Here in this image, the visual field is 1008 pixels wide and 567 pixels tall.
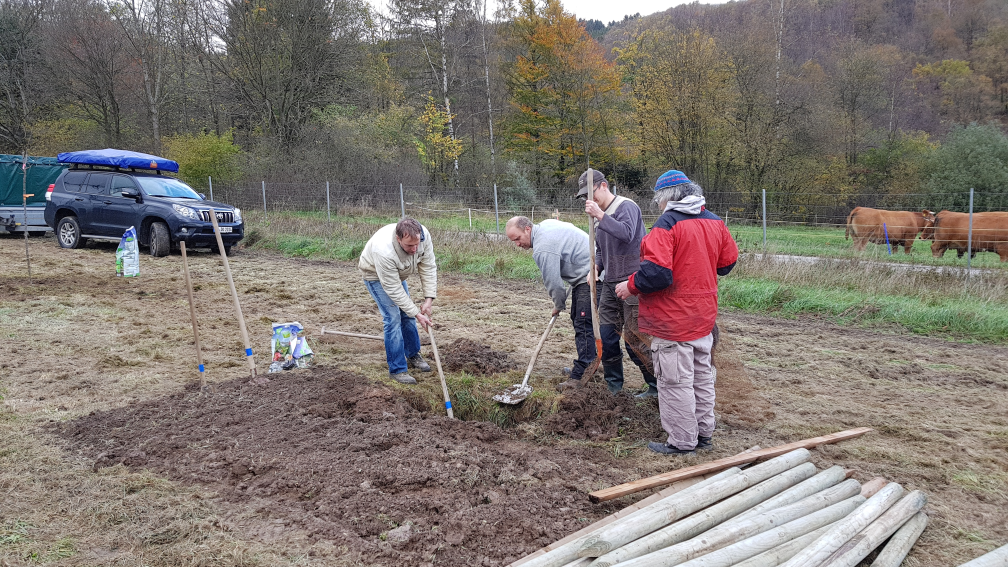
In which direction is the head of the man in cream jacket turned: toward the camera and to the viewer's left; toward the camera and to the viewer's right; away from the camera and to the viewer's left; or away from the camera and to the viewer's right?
toward the camera and to the viewer's right

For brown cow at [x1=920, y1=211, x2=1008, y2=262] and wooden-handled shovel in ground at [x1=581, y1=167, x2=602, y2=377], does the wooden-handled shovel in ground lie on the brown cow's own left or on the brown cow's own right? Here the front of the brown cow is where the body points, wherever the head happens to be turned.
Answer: on the brown cow's own left

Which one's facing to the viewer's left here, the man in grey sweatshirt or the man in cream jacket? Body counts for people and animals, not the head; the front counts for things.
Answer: the man in grey sweatshirt

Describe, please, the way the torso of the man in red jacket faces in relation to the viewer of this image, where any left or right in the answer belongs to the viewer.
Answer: facing away from the viewer and to the left of the viewer

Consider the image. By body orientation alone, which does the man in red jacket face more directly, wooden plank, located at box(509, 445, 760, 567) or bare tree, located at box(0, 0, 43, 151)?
the bare tree

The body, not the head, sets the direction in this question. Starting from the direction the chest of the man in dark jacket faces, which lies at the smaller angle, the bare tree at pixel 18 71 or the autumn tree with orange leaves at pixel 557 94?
the bare tree

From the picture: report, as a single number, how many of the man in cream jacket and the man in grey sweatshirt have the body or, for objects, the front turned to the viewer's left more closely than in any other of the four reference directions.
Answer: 1

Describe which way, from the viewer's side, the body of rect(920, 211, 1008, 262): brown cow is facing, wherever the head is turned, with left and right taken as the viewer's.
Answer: facing to the left of the viewer

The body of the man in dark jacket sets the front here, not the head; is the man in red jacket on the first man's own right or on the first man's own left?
on the first man's own left

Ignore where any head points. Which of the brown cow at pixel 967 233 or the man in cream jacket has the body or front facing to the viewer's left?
the brown cow

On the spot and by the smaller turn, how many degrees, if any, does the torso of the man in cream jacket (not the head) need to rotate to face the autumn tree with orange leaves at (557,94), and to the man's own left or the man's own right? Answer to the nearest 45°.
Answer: approximately 135° to the man's own left

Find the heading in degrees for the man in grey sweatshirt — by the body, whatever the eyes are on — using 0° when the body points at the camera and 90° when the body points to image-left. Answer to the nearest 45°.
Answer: approximately 90°

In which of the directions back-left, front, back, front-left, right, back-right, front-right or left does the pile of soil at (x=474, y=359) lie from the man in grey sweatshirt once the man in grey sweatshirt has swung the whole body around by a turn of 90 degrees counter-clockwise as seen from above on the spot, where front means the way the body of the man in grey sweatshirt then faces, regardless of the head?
back-right

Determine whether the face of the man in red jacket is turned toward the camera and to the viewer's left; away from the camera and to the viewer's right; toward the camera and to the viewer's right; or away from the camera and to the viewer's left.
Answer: away from the camera and to the viewer's left
